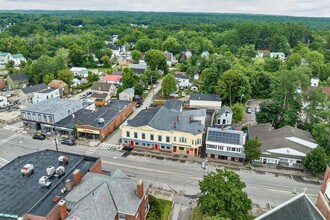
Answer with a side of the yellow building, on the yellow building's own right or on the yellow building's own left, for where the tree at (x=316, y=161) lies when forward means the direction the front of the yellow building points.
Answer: on the yellow building's own left

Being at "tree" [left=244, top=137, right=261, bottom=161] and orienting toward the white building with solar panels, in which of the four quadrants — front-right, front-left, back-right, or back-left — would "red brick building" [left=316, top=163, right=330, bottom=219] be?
back-left

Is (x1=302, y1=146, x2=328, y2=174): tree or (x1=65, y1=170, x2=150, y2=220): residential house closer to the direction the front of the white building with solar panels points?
the residential house

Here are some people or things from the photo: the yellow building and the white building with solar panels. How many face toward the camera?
2

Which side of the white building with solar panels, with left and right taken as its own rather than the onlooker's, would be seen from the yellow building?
right

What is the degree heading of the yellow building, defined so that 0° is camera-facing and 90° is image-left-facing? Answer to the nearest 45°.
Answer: approximately 0°

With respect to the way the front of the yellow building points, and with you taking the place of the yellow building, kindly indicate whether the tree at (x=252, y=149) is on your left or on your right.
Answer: on your left

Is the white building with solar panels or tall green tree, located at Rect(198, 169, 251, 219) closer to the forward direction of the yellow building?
the tall green tree
